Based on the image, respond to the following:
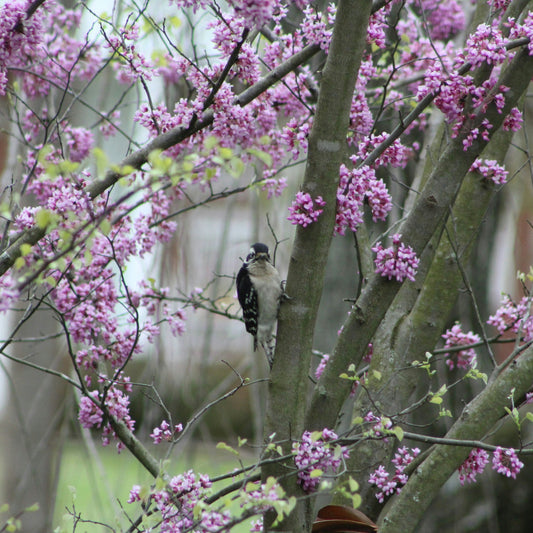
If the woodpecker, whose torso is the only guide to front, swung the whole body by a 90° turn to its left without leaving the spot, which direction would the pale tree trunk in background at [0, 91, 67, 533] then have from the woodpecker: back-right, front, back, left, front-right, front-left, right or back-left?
left

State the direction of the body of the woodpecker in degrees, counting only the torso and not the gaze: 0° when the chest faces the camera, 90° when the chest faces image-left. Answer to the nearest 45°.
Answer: approximately 315°
